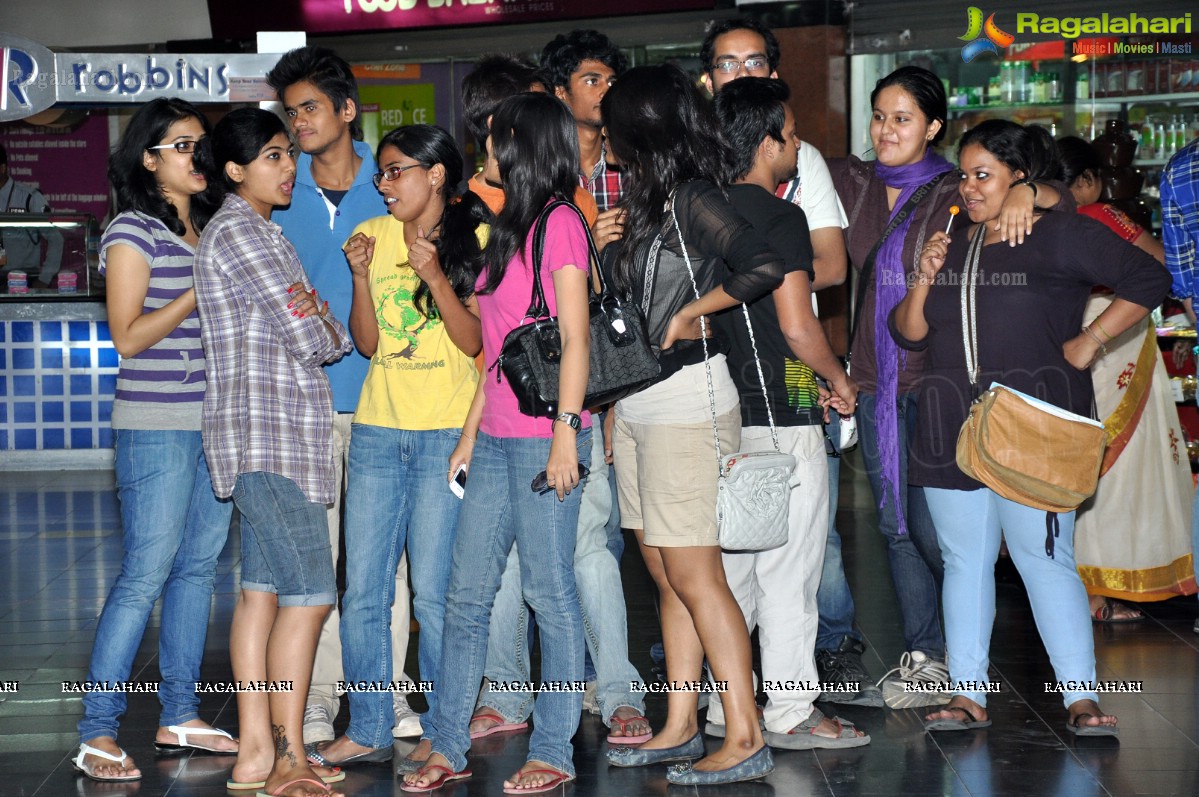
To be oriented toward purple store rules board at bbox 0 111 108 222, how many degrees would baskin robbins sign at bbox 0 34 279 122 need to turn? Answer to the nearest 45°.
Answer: approximately 180°

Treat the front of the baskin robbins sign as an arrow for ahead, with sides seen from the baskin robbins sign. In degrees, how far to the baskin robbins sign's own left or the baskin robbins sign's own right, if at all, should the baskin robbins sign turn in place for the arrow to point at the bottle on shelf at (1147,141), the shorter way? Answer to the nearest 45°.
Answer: approximately 90° to the baskin robbins sign's own left

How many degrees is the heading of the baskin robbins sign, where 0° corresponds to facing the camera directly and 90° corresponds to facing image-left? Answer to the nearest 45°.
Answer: approximately 0°

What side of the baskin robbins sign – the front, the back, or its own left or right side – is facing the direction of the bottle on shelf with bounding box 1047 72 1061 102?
left

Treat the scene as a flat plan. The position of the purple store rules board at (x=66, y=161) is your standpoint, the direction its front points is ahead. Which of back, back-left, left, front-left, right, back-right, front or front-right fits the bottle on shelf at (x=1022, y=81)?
front-left
